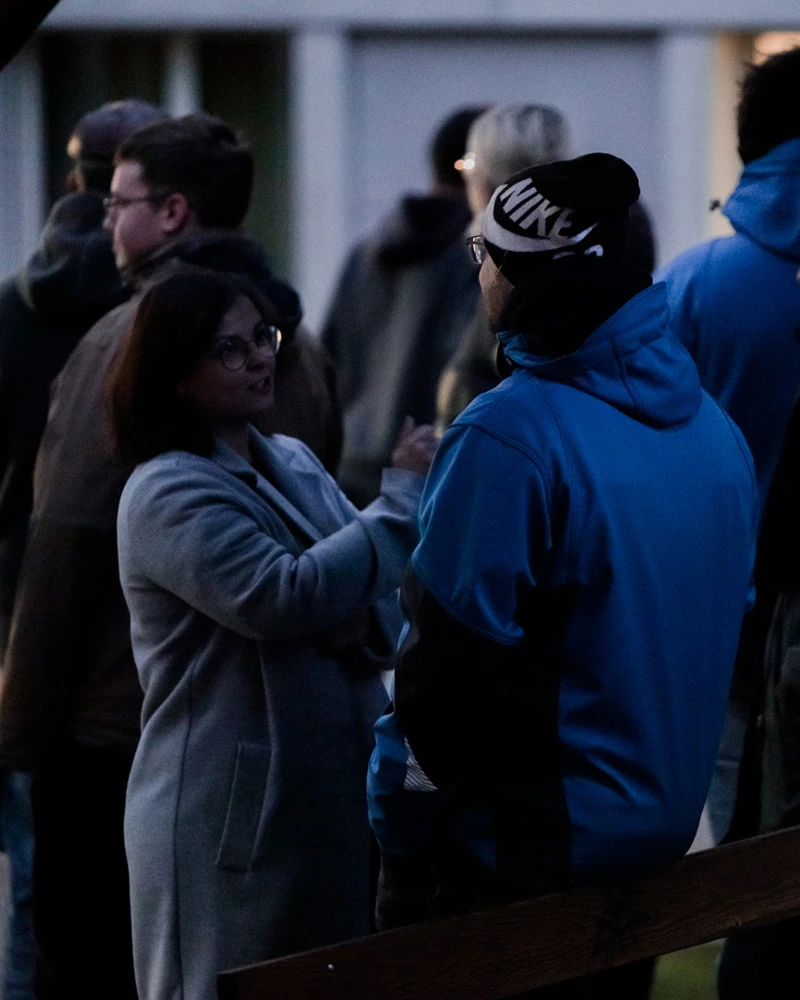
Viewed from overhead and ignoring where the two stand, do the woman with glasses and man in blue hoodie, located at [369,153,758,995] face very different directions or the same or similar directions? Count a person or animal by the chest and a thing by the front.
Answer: very different directions

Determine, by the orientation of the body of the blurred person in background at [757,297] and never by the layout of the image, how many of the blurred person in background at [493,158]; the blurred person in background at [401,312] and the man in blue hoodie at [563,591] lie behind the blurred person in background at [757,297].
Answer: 1

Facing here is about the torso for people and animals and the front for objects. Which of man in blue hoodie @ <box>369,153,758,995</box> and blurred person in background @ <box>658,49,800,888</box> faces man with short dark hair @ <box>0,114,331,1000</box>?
the man in blue hoodie

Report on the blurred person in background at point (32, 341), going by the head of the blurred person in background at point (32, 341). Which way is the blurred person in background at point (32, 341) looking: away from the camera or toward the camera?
away from the camera

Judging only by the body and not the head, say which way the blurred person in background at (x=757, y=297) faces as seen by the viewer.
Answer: away from the camera

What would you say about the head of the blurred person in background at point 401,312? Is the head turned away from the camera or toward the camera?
away from the camera

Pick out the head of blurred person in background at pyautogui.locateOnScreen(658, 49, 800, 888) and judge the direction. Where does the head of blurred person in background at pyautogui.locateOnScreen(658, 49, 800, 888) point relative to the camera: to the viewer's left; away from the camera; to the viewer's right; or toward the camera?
away from the camera

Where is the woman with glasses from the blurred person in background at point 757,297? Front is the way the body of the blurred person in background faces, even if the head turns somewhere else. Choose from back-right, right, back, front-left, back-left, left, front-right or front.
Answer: back-left

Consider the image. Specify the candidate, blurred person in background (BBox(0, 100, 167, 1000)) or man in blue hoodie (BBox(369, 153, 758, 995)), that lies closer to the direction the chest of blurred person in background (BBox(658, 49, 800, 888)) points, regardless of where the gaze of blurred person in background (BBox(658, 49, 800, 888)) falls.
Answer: the blurred person in background

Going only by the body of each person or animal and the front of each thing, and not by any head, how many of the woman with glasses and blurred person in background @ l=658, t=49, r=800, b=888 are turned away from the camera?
1

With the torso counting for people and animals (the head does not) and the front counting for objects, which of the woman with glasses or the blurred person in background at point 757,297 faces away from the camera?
the blurred person in background

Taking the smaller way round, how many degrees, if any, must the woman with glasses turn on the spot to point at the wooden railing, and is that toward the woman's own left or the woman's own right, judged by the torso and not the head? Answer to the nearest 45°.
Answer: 0° — they already face it

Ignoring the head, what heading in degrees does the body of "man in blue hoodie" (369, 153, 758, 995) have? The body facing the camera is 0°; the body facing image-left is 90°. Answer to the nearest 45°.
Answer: approximately 135°

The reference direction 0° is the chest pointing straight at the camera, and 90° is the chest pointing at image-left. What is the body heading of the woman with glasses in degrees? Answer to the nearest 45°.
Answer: approximately 315°
